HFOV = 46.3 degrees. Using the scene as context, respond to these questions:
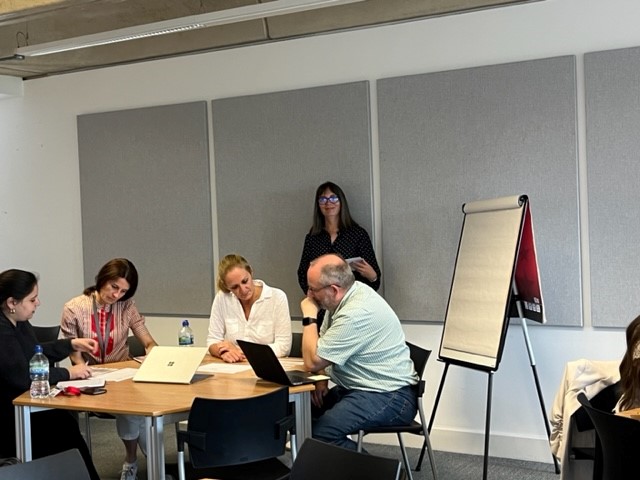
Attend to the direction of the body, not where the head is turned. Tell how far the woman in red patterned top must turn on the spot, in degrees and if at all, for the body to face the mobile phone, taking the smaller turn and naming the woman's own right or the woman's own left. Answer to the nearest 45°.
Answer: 0° — they already face it

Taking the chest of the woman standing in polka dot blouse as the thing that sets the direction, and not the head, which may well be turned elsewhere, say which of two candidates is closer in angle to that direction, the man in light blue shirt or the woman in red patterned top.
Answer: the man in light blue shirt

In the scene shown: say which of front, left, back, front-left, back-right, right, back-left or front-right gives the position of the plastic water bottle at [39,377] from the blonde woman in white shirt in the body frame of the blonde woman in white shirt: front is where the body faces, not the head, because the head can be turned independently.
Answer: front-right

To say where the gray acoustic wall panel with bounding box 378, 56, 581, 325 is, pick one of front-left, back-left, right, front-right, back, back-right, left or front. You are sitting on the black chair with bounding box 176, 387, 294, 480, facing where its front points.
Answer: front-right

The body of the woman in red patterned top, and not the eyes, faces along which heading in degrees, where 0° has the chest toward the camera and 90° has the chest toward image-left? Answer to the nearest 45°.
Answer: approximately 0°

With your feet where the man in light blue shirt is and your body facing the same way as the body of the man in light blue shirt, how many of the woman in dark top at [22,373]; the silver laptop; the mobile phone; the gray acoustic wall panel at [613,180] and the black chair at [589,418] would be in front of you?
3

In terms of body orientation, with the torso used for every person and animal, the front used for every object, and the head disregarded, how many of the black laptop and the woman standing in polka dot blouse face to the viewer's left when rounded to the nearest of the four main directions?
0

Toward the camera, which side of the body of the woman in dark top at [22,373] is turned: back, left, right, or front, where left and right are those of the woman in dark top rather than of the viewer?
right

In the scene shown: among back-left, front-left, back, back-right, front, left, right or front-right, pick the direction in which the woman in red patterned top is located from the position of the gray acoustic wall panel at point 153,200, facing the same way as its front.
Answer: front-left

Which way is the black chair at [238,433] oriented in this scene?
away from the camera
